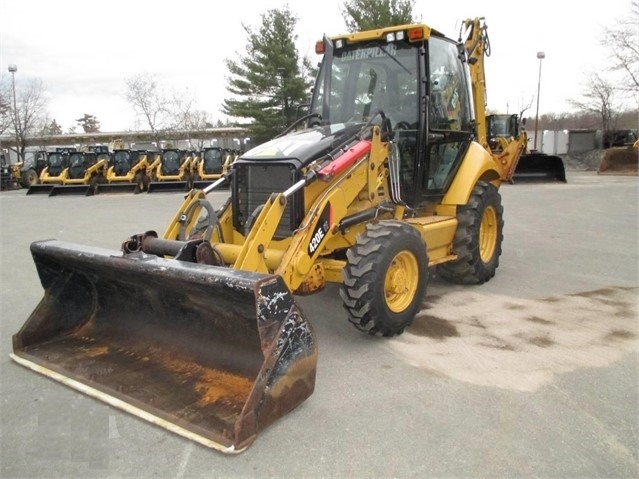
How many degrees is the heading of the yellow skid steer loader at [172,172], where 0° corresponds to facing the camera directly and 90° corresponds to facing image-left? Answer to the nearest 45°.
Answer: approximately 45°

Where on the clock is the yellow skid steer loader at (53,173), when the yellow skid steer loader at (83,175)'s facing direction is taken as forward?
the yellow skid steer loader at (53,173) is roughly at 3 o'clock from the yellow skid steer loader at (83,175).

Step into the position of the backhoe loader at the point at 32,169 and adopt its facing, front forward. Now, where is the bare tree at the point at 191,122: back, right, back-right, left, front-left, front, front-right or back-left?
back

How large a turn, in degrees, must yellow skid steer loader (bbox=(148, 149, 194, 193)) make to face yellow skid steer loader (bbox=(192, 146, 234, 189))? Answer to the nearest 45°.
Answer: approximately 135° to its left

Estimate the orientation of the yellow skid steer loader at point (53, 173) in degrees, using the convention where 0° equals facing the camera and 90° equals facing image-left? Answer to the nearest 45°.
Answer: approximately 45°

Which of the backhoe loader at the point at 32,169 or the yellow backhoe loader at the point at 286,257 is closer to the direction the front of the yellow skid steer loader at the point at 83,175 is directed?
the yellow backhoe loader

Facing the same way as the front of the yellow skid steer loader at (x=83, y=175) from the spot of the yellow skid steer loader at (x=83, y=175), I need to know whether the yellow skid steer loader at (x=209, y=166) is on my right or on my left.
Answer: on my left

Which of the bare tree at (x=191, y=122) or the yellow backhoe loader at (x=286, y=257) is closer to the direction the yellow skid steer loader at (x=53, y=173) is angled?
the yellow backhoe loader

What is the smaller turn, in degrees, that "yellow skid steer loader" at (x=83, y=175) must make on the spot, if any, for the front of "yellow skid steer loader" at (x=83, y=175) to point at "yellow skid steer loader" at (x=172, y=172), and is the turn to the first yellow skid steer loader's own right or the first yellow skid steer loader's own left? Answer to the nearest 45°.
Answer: approximately 135° to the first yellow skid steer loader's own left

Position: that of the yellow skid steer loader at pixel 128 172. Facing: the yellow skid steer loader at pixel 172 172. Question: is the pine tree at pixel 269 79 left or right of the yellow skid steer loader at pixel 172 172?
left
